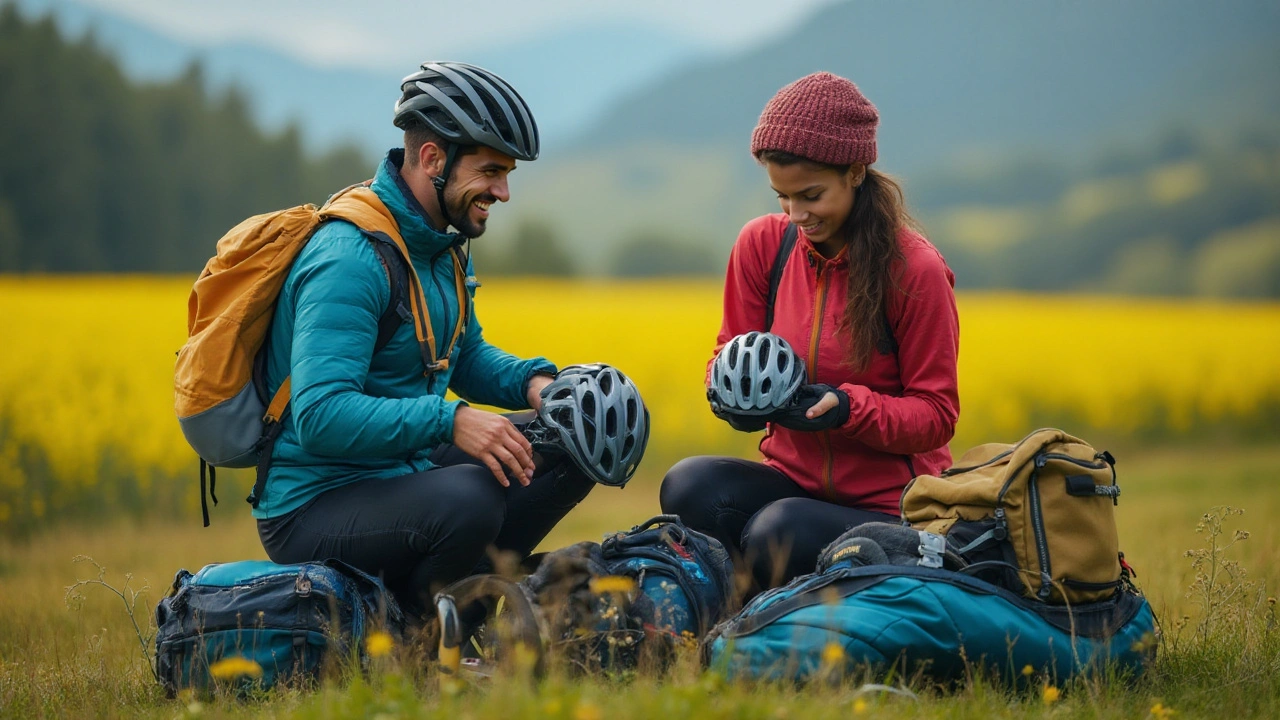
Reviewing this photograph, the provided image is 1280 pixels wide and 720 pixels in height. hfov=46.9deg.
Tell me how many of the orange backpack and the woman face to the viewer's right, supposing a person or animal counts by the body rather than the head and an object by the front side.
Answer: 0

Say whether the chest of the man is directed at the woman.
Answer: yes

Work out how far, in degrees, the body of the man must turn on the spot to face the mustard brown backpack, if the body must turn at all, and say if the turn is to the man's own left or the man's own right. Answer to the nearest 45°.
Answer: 0° — they already face it

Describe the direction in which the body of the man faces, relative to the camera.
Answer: to the viewer's right

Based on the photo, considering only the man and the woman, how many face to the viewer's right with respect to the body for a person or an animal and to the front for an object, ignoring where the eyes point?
1

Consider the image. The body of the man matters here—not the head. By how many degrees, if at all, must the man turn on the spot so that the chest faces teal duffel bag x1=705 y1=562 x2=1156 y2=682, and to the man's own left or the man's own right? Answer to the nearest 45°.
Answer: approximately 45° to the man's own right

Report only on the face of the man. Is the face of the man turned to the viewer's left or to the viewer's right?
to the viewer's right

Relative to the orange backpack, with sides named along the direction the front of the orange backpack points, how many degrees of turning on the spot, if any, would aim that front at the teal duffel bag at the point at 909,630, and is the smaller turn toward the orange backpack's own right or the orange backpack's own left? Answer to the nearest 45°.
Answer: approximately 135° to the orange backpack's own left

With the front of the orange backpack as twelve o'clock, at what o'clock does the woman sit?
The woman is roughly at 6 o'clock from the orange backpack.

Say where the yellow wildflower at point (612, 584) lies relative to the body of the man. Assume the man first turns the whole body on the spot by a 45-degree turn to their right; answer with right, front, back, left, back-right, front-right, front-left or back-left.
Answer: front

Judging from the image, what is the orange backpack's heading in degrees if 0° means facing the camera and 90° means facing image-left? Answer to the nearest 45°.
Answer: approximately 90°

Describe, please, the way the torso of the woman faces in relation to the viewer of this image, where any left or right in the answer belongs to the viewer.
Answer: facing the viewer and to the left of the viewer

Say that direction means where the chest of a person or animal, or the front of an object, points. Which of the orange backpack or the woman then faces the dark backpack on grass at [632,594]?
the woman
